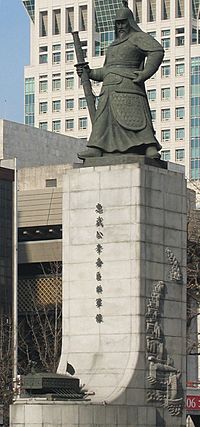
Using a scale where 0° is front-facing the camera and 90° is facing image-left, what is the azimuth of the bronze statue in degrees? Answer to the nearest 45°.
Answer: approximately 45°
